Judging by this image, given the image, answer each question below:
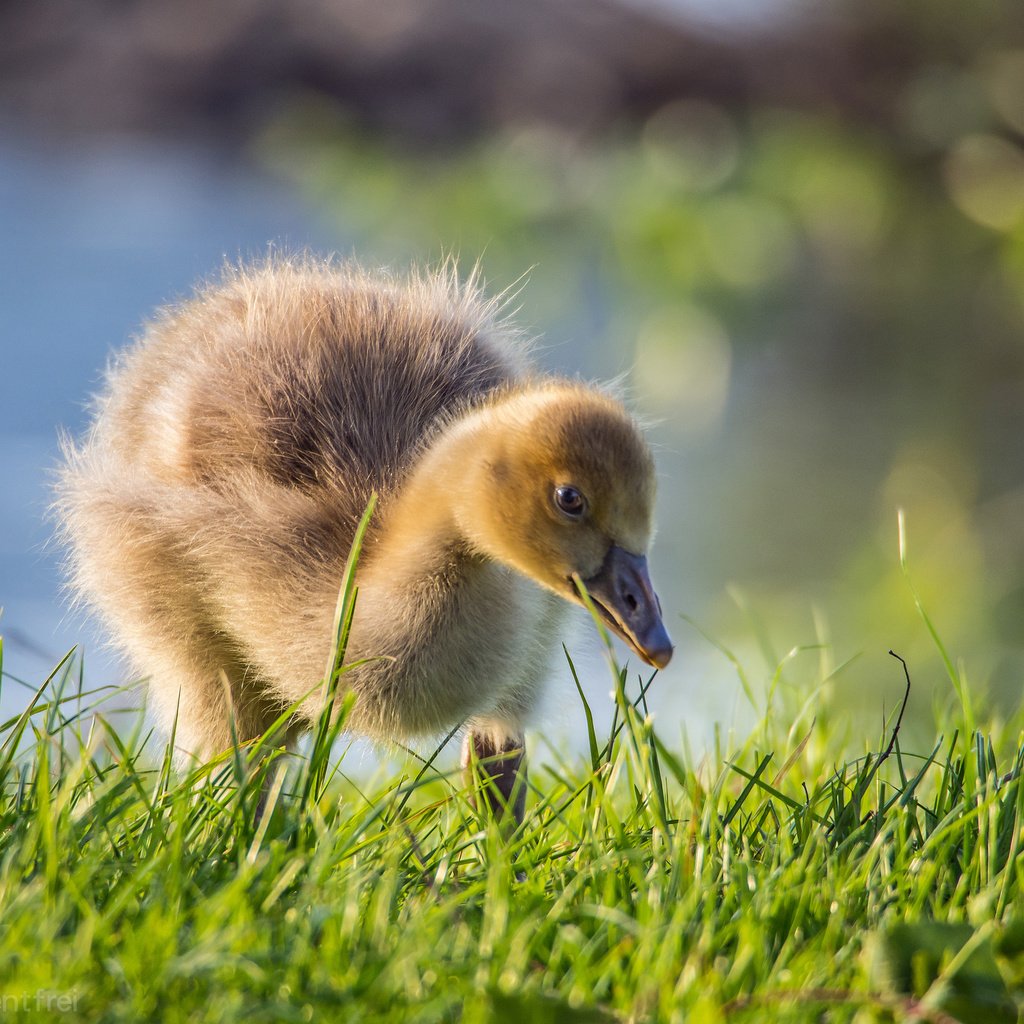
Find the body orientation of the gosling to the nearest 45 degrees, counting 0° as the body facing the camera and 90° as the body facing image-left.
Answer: approximately 315°

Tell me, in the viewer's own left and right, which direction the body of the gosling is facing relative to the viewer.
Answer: facing the viewer and to the right of the viewer
